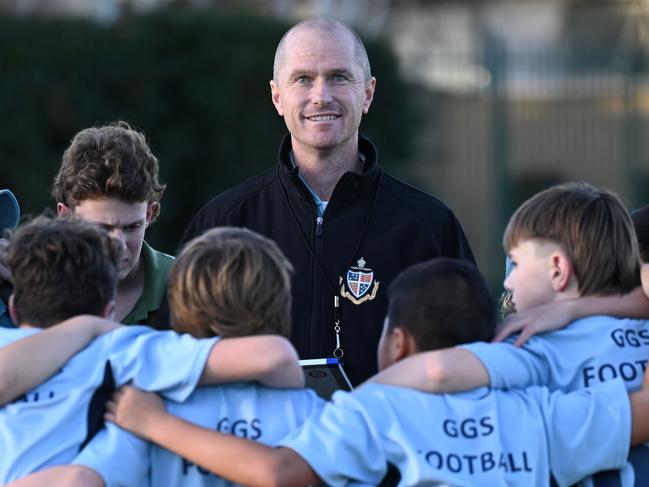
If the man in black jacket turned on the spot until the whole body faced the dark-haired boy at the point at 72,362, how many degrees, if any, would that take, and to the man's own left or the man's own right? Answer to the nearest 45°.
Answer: approximately 45° to the man's own right

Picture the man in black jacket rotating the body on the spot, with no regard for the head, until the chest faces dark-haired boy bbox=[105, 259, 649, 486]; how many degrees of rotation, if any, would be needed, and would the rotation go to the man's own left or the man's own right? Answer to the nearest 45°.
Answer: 0° — they already face them

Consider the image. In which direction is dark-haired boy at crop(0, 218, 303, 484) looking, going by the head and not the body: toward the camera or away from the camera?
away from the camera

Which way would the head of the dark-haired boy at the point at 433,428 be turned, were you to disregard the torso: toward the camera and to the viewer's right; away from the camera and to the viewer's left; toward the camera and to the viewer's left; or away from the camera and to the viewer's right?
away from the camera and to the viewer's left

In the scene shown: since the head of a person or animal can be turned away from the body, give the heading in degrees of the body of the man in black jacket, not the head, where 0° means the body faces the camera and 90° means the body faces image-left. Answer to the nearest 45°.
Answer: approximately 0°
